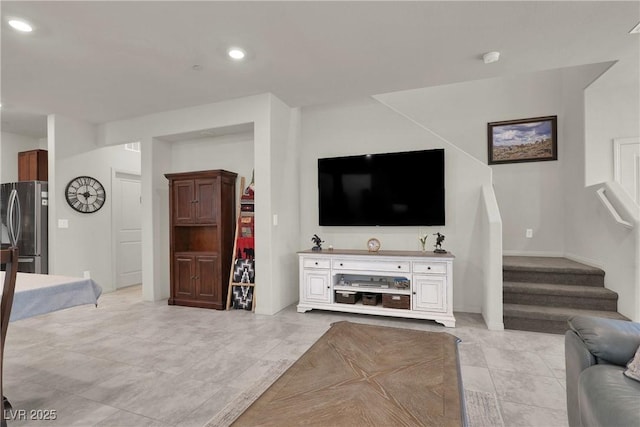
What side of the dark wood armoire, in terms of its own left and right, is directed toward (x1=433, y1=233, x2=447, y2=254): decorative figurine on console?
left

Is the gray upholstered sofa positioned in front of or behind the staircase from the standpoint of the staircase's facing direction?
in front

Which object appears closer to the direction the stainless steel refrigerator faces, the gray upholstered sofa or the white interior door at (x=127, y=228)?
the gray upholstered sofa

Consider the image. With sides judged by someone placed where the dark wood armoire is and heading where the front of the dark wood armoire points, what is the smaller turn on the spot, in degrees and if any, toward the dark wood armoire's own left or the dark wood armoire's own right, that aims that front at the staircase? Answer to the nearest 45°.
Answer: approximately 90° to the dark wood armoire's own left

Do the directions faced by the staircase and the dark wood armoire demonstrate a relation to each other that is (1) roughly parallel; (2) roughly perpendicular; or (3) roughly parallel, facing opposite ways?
roughly parallel

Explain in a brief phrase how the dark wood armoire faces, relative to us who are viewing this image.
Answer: facing the viewer and to the left of the viewer

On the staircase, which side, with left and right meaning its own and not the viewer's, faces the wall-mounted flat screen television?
right

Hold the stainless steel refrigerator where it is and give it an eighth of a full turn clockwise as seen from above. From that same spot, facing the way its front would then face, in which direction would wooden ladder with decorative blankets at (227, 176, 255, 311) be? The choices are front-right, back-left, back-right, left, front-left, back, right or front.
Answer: back-left

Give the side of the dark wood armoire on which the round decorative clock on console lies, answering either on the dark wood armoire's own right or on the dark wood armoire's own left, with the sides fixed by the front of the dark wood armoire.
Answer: on the dark wood armoire's own left

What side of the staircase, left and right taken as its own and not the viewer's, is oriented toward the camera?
front
